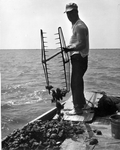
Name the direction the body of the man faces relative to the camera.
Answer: to the viewer's left
